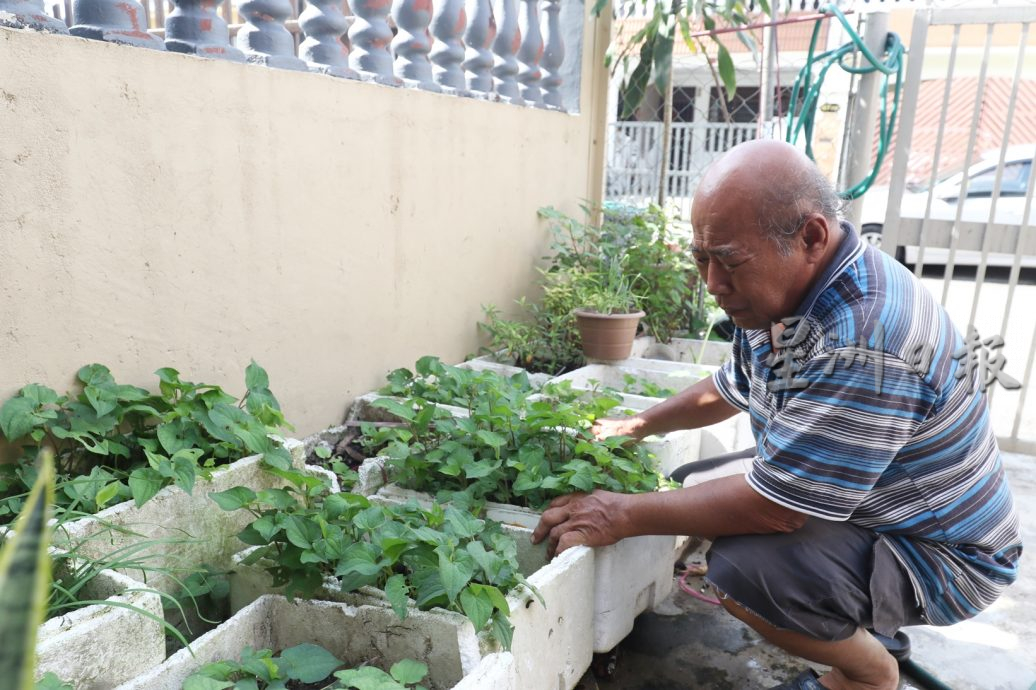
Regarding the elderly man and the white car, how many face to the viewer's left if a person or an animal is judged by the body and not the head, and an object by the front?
2

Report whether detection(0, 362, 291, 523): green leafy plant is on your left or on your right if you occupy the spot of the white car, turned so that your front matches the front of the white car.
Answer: on your left

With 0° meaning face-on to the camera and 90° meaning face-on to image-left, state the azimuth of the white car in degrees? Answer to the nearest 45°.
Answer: approximately 90°

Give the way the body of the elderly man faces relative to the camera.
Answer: to the viewer's left

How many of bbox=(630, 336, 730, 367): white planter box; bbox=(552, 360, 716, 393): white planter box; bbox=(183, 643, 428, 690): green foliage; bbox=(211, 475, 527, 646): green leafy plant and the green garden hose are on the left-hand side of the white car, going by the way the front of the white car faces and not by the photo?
5

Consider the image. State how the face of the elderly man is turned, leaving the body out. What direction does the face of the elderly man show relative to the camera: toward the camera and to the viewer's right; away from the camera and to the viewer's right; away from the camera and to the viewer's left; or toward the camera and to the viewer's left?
toward the camera and to the viewer's left

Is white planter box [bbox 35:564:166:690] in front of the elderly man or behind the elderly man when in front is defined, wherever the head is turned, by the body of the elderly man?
in front

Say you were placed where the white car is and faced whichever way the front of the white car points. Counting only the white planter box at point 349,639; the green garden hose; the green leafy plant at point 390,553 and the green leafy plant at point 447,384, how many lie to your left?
4

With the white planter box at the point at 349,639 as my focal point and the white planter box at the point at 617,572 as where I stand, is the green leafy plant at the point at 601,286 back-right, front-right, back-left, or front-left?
back-right

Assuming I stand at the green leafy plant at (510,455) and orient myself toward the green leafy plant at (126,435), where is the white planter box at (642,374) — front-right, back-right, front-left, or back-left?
back-right
